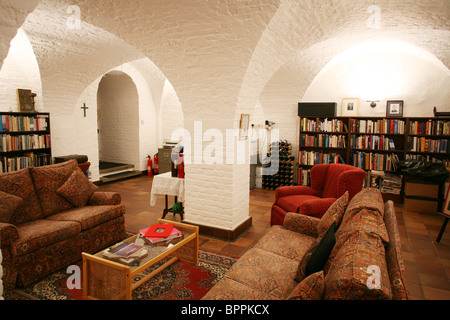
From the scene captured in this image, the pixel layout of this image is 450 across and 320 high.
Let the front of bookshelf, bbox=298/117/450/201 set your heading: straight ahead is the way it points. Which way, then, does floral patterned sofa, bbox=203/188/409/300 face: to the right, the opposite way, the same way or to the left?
to the right

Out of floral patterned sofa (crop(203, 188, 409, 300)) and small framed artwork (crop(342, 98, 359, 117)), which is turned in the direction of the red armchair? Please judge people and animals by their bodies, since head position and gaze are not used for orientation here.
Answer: the small framed artwork

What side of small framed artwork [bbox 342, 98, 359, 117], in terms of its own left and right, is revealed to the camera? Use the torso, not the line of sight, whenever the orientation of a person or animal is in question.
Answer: front

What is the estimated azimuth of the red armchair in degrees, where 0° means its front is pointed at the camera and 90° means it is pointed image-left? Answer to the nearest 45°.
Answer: approximately 45°

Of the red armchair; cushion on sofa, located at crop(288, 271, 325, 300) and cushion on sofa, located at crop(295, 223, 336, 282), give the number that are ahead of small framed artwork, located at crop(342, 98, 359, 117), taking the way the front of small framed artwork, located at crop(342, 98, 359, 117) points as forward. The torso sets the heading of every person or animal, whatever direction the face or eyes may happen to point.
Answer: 3

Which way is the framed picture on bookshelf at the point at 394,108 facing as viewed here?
toward the camera

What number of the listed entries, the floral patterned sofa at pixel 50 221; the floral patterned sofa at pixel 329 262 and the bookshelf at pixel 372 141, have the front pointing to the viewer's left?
1

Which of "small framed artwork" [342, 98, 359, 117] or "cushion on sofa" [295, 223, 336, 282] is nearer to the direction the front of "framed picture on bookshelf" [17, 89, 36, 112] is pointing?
the cushion on sofa

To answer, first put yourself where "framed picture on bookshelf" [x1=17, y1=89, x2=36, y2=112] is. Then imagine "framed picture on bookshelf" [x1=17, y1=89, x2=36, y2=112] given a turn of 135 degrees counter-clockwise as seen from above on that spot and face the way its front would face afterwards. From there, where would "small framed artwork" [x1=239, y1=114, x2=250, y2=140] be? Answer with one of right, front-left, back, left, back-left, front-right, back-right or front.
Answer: right

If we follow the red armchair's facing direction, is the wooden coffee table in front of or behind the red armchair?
in front

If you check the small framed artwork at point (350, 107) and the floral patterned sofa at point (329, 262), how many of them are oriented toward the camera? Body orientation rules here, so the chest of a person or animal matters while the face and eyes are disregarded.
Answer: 1

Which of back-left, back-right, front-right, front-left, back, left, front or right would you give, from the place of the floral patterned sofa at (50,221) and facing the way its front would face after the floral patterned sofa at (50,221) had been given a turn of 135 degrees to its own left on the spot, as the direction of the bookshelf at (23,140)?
front

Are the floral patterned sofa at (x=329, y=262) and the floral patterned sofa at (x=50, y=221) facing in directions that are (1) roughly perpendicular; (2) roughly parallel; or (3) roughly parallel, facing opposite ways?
roughly parallel, facing opposite ways

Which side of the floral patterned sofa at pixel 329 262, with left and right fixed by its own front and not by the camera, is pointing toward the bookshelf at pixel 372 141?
right

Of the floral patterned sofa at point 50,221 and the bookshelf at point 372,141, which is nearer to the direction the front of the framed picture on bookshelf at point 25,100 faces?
the floral patterned sofa

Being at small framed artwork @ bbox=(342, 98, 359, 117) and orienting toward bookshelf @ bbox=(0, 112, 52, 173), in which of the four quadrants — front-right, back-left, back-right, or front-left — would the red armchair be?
front-left

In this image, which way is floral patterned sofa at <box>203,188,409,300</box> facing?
to the viewer's left

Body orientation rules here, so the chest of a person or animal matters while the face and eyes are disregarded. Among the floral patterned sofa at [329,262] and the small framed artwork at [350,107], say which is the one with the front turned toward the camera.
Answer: the small framed artwork

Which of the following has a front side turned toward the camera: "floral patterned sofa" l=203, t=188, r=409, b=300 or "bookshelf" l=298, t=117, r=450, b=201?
the bookshelf

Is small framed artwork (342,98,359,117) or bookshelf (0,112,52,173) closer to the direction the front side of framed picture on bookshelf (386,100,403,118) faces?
the bookshelf
